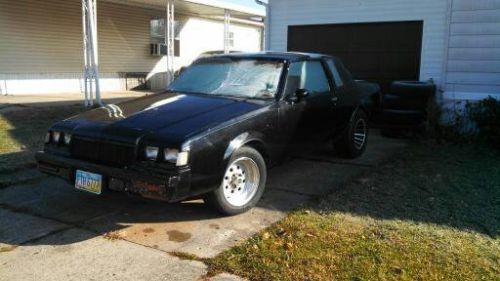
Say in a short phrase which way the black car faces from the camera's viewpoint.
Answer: facing the viewer and to the left of the viewer

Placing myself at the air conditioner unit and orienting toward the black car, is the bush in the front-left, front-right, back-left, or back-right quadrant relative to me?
front-left

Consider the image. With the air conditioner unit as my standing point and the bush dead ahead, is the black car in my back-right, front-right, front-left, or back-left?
front-right

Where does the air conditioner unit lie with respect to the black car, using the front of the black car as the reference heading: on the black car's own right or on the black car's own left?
on the black car's own right

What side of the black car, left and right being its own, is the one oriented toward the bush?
back

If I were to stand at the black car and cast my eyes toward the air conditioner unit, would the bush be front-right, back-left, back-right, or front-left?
front-right
